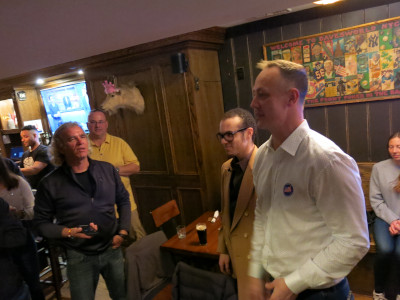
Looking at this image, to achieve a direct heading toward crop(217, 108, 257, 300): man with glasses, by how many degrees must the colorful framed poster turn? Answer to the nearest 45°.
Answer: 0° — it already faces them

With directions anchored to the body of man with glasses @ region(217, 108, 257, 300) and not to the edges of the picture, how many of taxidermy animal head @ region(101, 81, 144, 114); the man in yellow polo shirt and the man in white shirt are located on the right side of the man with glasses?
2

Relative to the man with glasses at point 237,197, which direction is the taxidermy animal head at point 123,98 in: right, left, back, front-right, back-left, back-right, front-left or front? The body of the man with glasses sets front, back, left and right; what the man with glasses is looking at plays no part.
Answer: right

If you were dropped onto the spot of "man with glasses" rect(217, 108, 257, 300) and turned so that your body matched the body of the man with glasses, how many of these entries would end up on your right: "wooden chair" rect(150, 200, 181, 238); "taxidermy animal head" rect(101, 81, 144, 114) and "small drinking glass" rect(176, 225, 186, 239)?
3

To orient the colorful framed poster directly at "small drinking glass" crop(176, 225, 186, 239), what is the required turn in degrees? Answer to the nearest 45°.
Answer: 0° — it already faces it

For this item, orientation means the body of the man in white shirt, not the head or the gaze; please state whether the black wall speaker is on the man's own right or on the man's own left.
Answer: on the man's own right

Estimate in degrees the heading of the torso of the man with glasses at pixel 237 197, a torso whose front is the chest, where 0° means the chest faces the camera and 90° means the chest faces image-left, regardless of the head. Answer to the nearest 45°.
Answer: approximately 45°

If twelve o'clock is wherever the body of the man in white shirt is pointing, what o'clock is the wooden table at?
The wooden table is roughly at 3 o'clock from the man in white shirt.

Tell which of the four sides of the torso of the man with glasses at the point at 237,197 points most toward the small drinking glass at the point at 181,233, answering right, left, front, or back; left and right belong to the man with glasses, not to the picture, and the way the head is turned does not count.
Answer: right

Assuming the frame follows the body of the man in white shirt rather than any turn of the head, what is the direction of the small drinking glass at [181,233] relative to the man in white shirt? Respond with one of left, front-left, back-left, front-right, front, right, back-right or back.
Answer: right

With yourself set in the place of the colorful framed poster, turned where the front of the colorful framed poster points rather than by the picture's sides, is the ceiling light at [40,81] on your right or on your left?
on your right
